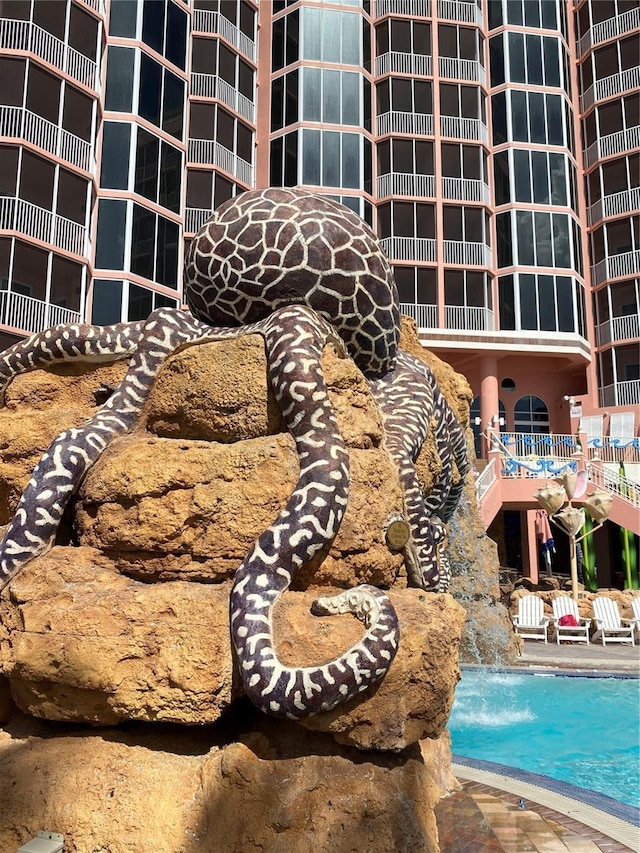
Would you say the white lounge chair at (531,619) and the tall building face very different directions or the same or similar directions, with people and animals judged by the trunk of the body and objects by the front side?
same or similar directions

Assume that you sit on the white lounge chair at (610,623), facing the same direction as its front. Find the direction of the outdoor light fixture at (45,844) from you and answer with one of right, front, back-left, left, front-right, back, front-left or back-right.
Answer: front-right

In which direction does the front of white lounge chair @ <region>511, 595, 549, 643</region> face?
toward the camera

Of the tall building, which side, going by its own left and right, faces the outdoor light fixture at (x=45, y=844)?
front

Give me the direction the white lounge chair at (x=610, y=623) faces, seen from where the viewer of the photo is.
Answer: facing the viewer and to the right of the viewer

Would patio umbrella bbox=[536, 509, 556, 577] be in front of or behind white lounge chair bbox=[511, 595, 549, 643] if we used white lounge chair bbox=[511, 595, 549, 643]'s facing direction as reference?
behind

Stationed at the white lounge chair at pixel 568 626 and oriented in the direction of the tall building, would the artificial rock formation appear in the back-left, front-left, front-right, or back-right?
back-left

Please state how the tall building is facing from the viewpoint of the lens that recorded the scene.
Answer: facing the viewer

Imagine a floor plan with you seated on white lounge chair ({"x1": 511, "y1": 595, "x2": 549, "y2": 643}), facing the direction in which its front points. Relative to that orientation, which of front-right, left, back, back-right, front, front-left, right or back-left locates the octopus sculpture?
front
